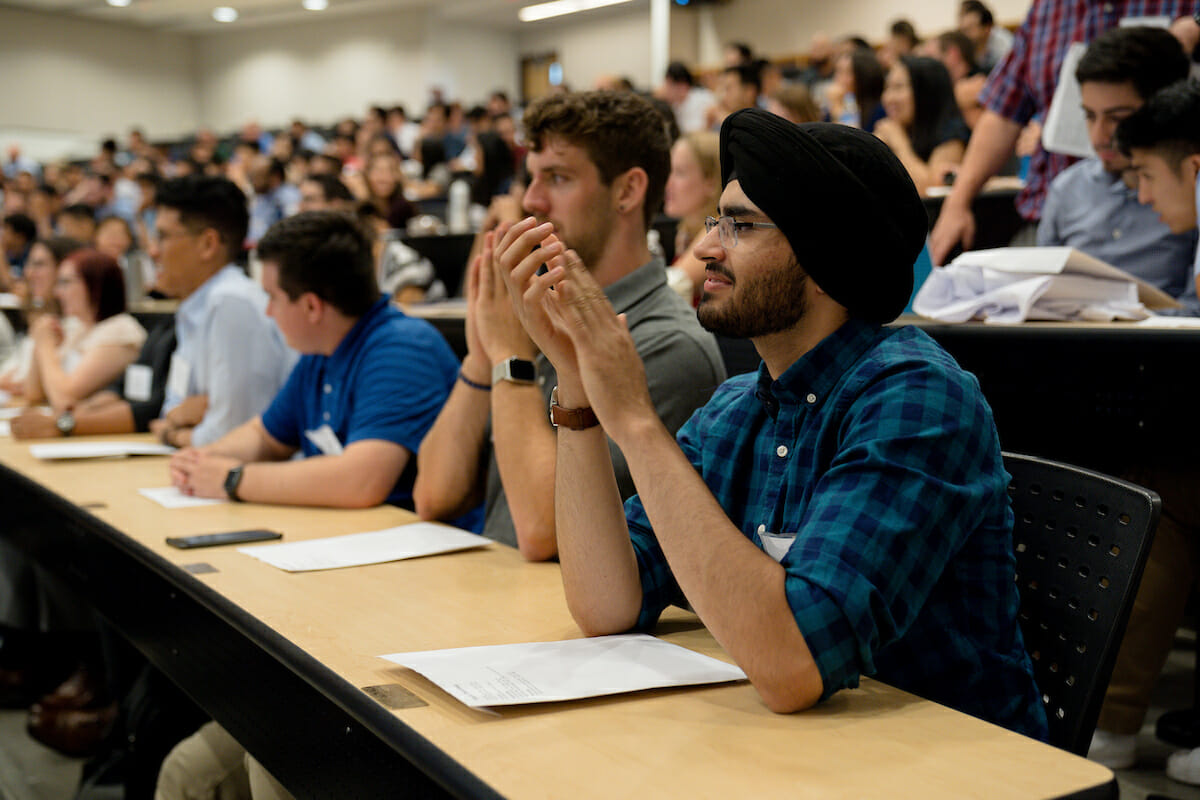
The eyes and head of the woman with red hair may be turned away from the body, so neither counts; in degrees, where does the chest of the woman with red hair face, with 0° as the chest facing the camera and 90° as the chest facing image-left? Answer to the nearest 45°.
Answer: approximately 90°

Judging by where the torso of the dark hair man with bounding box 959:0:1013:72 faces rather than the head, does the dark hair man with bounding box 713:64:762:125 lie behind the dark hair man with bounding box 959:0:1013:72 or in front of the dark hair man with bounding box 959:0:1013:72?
in front

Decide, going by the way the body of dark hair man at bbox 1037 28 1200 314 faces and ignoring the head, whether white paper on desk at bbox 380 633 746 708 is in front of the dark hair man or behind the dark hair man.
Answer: in front

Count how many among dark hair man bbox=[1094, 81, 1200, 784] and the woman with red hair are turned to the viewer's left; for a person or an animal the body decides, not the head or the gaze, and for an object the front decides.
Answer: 2

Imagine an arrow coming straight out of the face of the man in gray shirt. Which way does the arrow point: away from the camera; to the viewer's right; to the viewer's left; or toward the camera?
to the viewer's left

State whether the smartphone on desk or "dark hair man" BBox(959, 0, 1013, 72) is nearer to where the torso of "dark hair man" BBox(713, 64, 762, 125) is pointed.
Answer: the smartphone on desk

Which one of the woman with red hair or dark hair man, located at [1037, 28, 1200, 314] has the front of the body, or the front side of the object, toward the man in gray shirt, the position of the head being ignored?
the dark hair man

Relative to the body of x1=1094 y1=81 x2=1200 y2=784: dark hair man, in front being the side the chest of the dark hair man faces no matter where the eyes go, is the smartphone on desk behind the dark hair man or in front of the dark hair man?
in front

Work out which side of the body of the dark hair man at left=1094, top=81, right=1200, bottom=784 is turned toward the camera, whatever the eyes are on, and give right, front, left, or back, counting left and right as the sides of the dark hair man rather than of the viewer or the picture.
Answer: left

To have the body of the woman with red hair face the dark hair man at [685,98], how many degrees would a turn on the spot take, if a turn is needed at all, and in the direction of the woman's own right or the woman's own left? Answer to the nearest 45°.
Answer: approximately 135° to the woman's own right

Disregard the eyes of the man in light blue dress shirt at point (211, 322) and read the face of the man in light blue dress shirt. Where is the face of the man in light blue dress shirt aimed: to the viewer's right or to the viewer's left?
to the viewer's left

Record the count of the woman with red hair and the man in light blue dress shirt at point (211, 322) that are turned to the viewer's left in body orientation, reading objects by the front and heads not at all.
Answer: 2

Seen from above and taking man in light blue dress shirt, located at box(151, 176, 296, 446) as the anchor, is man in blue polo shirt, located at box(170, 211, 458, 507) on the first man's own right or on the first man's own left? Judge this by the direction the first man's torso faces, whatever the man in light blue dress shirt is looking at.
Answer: on the first man's own left

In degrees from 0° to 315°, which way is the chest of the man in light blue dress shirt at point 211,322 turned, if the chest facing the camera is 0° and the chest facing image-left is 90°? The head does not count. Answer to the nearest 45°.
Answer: approximately 90°
